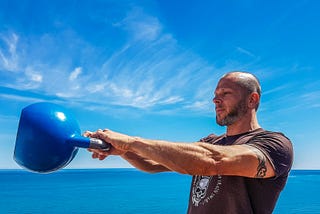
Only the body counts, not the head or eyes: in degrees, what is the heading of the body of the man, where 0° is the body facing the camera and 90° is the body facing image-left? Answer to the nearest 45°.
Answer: approximately 45°
